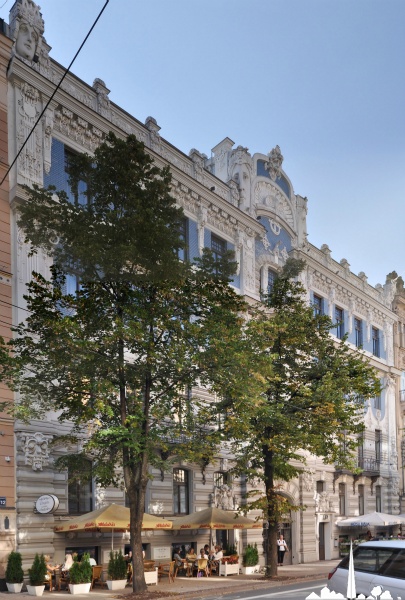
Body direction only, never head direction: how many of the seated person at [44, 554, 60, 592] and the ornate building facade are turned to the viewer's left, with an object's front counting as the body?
0

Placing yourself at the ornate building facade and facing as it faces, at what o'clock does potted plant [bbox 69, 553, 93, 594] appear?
The potted plant is roughly at 2 o'clock from the ornate building facade.

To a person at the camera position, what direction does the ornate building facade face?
facing the viewer and to the right of the viewer

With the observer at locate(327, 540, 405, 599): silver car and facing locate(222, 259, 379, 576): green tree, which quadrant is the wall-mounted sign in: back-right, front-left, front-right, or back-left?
front-left

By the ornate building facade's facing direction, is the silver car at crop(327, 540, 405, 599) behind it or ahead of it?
ahead
